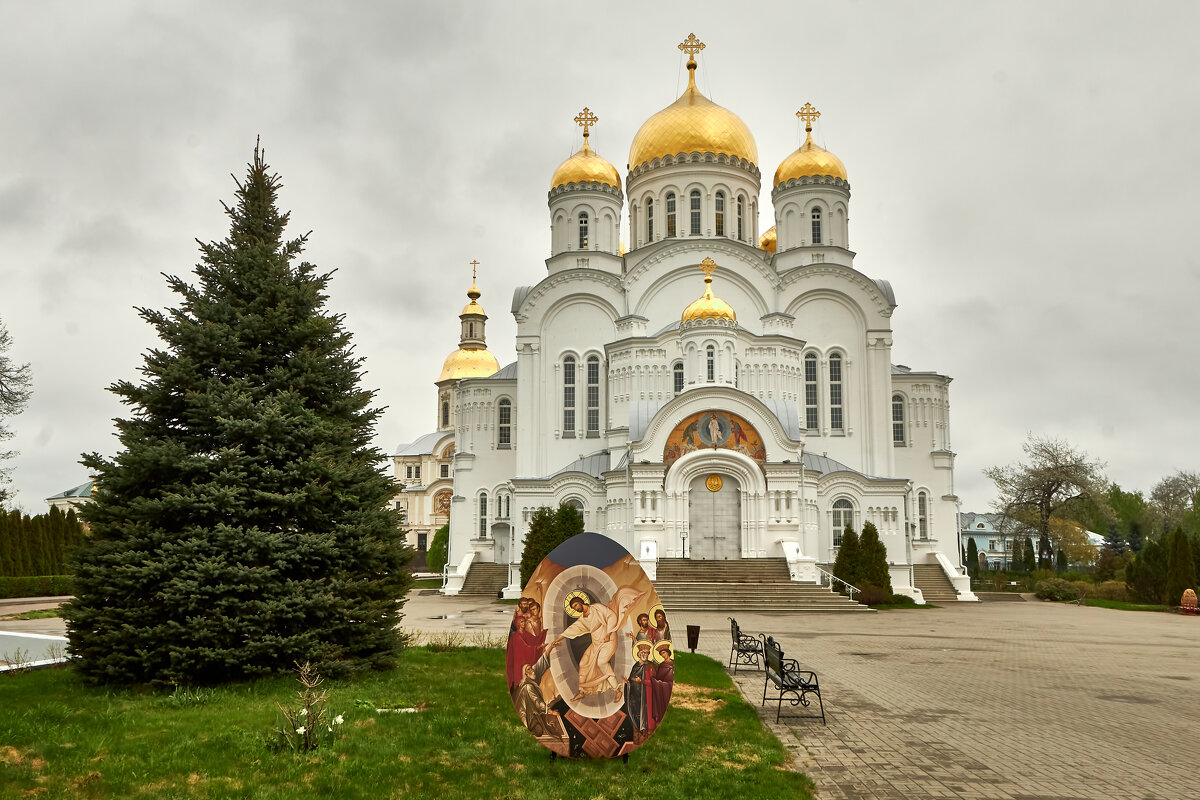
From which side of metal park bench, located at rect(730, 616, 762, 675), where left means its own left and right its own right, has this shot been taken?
right

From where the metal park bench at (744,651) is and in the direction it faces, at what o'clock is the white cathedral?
The white cathedral is roughly at 9 o'clock from the metal park bench.

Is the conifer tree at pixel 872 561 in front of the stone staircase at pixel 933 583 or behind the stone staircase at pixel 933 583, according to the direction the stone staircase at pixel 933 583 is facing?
in front

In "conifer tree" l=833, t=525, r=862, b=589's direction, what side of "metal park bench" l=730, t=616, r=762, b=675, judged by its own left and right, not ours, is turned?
left

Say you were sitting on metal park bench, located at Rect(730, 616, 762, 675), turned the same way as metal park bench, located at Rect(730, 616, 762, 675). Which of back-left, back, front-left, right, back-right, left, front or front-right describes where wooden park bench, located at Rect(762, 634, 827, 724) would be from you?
right

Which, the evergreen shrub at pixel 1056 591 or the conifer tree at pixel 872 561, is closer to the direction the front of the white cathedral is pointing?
the conifer tree

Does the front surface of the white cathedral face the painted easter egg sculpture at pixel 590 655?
yes

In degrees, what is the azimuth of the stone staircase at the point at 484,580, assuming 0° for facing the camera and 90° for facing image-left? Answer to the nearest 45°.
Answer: approximately 0°

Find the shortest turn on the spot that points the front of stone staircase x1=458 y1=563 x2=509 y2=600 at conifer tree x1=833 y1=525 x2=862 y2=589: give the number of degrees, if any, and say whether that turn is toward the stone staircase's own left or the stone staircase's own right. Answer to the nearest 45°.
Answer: approximately 45° to the stone staircase's own left

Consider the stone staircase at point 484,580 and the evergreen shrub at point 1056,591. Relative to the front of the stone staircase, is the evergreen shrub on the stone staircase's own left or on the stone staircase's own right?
on the stone staircase's own left

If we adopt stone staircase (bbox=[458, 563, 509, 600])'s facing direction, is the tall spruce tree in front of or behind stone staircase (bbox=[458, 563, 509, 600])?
in front

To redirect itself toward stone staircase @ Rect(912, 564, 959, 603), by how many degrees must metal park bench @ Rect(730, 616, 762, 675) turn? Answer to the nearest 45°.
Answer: approximately 90° to its left
